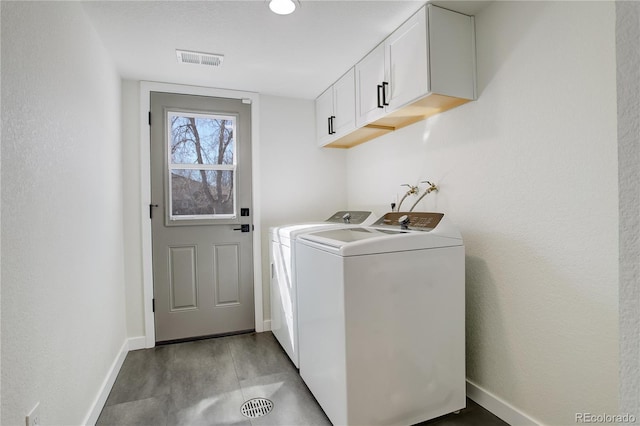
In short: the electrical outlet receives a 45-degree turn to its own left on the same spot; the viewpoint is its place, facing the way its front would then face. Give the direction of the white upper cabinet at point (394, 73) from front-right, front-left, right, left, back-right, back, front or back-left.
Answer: front

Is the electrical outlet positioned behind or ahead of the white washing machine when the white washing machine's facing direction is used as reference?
ahead

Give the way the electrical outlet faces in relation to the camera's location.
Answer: facing the viewer and to the right of the viewer

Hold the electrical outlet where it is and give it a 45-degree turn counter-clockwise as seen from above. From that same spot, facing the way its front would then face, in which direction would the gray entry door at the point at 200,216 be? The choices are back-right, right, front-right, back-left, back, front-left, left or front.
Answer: front-left

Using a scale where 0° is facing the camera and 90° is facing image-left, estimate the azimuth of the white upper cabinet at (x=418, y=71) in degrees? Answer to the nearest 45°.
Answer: approximately 45°

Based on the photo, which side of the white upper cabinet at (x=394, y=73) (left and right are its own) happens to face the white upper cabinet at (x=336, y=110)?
right

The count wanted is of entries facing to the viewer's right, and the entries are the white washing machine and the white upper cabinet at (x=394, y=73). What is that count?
0
